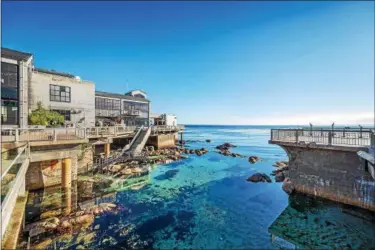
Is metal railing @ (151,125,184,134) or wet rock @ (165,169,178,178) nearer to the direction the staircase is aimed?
the wet rock

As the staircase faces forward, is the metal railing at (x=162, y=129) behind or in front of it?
behind

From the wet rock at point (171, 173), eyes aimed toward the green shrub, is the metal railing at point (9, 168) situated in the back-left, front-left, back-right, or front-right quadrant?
front-left

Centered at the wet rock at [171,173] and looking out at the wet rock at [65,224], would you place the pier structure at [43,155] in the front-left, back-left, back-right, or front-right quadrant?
front-right

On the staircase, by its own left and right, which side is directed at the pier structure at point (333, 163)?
left

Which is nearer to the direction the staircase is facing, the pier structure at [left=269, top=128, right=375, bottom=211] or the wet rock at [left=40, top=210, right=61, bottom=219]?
the wet rock

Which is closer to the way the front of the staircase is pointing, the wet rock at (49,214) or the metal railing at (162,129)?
the wet rock

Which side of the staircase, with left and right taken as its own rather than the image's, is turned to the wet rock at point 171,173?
left

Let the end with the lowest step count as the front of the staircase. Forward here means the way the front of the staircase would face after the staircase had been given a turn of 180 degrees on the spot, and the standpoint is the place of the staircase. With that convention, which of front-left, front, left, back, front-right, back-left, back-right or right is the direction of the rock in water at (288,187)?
right

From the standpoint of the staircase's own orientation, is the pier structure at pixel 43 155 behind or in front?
in front

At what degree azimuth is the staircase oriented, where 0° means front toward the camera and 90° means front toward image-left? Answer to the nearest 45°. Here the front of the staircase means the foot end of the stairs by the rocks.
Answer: approximately 45°

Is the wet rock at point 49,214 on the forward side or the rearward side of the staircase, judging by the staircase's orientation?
on the forward side
